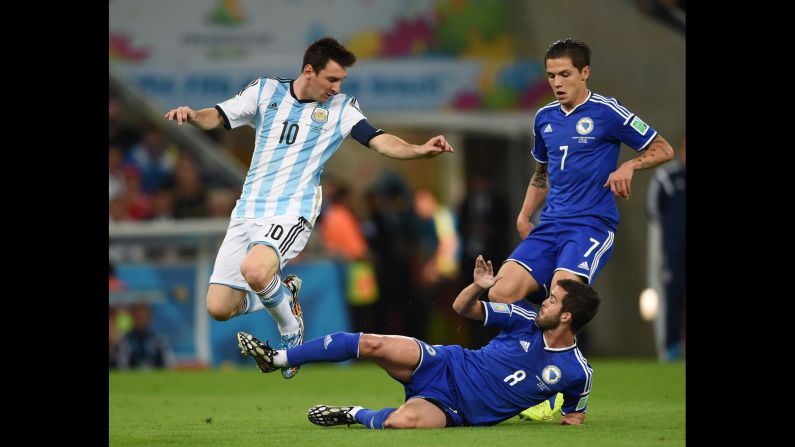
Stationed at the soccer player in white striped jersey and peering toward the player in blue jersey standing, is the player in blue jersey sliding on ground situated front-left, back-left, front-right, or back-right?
front-right

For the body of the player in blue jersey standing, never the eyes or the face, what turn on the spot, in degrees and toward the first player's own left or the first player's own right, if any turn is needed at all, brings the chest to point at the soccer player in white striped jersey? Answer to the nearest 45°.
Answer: approximately 45° to the first player's own right

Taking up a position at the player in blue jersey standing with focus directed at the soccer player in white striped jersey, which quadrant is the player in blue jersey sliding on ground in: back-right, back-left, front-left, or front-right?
front-left

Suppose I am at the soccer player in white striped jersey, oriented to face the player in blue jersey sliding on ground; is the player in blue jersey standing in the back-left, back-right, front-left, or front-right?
front-left

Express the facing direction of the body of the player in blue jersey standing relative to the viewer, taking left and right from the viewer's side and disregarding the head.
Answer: facing the viewer and to the left of the viewer

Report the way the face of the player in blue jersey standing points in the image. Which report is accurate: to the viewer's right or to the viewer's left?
to the viewer's left
